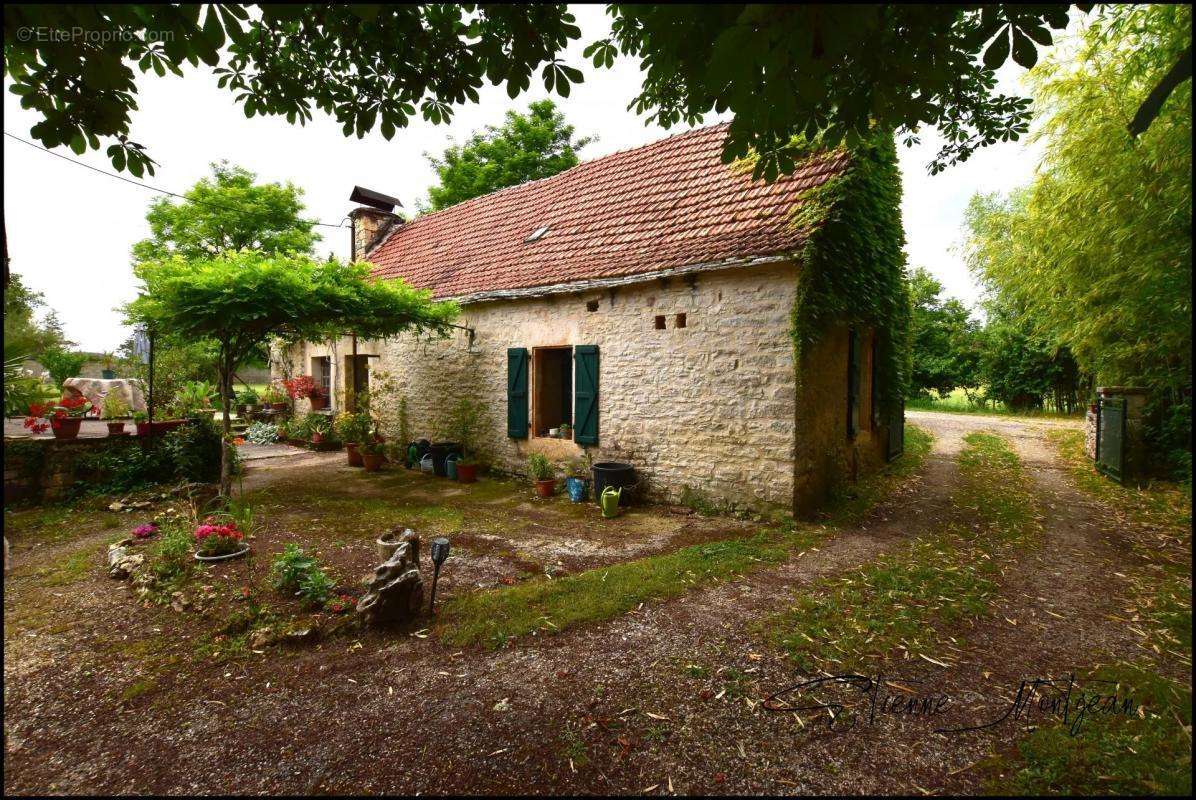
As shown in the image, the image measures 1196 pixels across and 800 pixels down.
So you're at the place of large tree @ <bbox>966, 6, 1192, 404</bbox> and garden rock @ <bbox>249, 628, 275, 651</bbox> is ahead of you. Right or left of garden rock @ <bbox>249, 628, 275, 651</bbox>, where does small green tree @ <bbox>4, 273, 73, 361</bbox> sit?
right

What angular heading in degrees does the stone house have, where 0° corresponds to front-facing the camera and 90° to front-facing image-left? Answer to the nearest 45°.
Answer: approximately 45°

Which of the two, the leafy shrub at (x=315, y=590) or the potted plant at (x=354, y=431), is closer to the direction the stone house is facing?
the leafy shrub

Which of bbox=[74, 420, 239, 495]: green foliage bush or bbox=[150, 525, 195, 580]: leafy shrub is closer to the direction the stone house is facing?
the leafy shrub

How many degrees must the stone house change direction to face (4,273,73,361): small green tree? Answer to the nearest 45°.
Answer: approximately 90° to its right

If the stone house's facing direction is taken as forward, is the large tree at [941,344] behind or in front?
behind

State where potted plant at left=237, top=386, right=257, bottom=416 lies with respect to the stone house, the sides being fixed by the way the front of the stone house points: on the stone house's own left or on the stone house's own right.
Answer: on the stone house's own right

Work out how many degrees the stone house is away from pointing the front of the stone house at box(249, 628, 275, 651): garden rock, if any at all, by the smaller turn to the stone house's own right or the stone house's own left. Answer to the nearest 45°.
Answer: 0° — it already faces it

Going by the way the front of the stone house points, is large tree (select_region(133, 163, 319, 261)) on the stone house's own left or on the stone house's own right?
on the stone house's own right

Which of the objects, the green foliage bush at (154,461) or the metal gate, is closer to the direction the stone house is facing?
the green foliage bush

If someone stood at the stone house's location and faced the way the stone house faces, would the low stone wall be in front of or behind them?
in front

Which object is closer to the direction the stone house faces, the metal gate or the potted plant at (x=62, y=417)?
the potted plant
